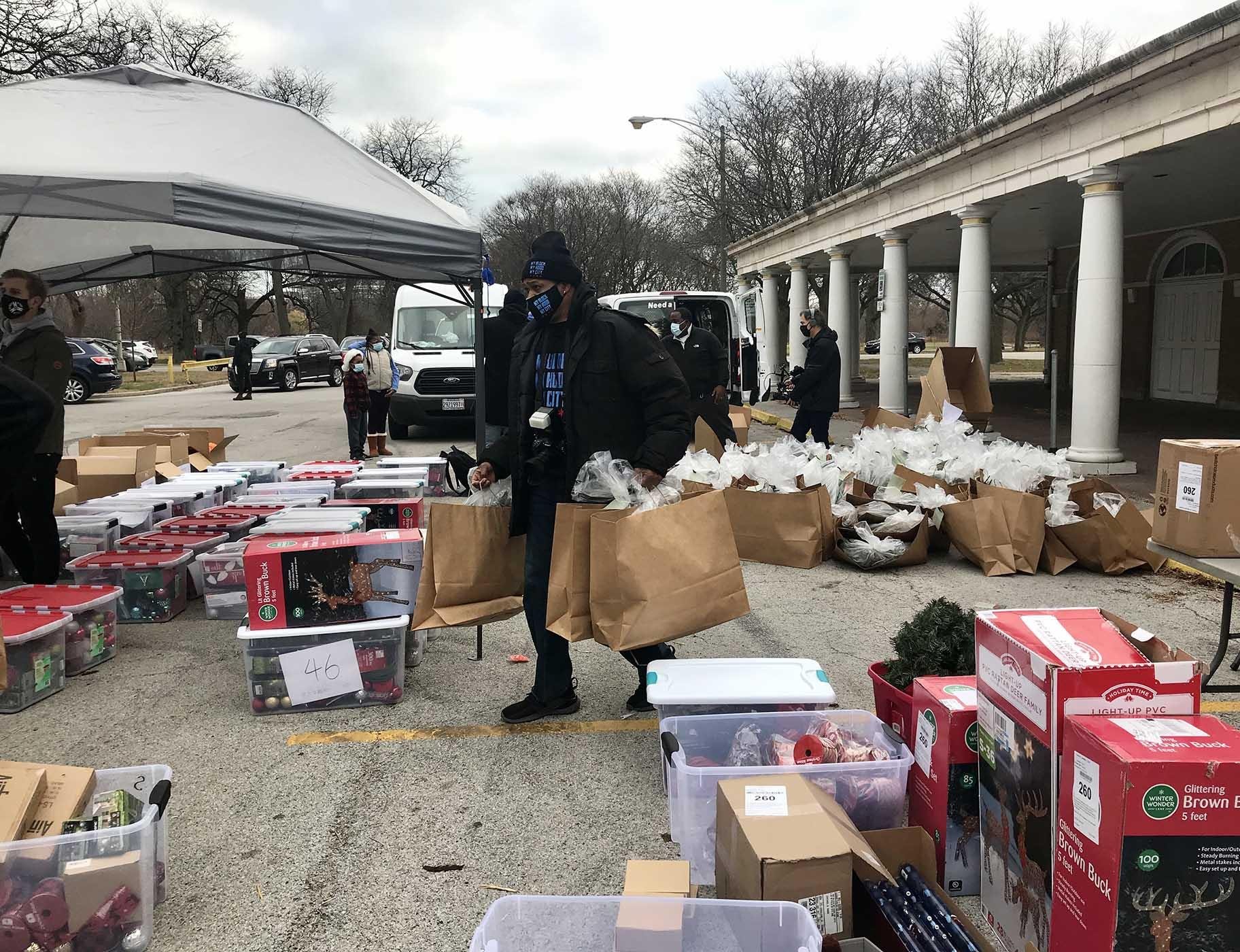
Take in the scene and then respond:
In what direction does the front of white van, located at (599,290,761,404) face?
away from the camera

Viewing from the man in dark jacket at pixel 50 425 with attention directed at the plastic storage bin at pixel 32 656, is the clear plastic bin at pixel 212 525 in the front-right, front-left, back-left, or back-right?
back-left

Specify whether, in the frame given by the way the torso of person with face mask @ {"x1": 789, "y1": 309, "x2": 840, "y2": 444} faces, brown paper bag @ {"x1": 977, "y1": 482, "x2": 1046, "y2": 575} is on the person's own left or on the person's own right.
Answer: on the person's own left

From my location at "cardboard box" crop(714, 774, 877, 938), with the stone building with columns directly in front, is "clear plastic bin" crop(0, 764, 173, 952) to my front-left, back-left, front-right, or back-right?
back-left

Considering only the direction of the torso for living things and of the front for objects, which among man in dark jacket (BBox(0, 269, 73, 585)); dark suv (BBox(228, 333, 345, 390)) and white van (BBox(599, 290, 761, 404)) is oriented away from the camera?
the white van

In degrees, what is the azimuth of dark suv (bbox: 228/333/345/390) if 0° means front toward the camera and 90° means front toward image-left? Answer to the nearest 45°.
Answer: approximately 45°

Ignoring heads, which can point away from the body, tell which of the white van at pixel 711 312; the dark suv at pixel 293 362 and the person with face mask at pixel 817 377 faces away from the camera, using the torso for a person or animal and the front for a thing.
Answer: the white van

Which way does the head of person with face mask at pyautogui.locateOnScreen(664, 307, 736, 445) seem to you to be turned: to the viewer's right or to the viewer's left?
to the viewer's left

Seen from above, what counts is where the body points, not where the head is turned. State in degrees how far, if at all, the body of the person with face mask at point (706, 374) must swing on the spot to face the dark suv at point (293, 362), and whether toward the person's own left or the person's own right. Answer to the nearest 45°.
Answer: approximately 90° to the person's own right

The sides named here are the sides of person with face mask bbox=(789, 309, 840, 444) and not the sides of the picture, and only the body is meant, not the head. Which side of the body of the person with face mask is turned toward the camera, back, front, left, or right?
left
